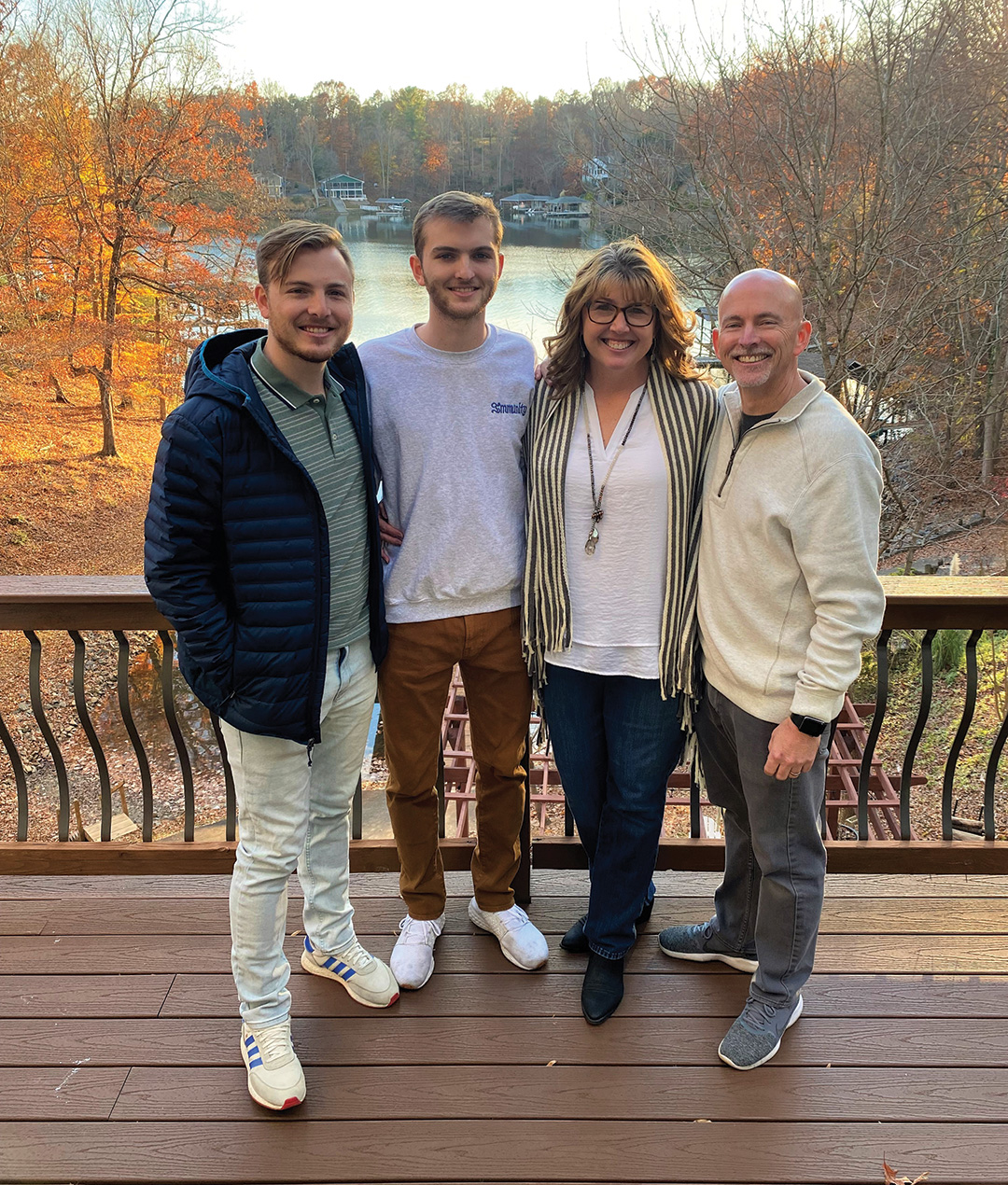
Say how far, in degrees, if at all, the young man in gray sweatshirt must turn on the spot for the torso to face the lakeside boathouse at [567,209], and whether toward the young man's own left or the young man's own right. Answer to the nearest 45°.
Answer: approximately 180°

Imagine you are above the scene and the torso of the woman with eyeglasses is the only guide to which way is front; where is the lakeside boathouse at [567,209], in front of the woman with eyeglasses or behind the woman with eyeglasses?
behind

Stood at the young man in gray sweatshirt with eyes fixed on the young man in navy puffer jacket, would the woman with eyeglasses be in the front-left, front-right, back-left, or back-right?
back-left

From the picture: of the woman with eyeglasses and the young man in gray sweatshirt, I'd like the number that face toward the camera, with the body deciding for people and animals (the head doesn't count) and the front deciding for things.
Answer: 2

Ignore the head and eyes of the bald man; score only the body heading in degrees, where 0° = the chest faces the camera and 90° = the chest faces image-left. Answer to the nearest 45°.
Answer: approximately 45°
